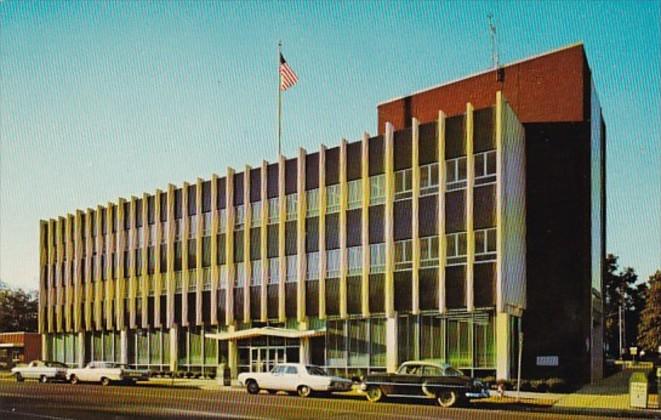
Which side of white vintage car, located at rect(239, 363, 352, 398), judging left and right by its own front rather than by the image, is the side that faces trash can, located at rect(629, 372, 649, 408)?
back

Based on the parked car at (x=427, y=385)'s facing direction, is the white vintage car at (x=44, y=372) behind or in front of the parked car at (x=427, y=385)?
in front

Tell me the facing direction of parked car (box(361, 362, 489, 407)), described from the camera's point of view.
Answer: facing away from the viewer and to the left of the viewer

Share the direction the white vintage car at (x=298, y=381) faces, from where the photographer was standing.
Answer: facing away from the viewer and to the left of the viewer

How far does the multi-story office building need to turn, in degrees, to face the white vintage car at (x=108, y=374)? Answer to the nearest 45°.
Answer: approximately 45° to its right

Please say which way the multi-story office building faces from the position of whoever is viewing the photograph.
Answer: facing the viewer and to the left of the viewer

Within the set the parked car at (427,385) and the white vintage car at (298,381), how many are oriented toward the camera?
0
